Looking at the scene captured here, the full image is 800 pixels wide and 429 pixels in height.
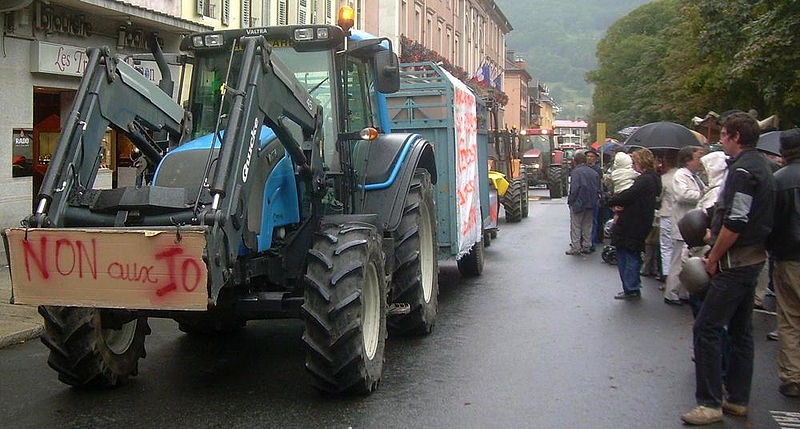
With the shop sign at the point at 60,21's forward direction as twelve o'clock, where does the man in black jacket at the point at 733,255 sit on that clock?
The man in black jacket is roughly at 1 o'clock from the shop sign.

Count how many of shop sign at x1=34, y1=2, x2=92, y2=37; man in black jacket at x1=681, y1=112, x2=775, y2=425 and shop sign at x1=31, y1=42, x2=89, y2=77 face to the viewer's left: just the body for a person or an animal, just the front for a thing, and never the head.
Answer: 1

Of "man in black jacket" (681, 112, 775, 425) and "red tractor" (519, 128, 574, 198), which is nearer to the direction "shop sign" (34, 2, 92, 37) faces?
the man in black jacket

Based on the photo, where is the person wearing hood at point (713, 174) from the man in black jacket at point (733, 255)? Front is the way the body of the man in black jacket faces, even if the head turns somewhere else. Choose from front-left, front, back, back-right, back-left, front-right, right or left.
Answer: right

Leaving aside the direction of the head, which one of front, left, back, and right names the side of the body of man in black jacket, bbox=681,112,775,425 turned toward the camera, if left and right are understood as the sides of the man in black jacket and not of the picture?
left

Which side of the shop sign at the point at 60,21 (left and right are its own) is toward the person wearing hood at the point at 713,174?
front

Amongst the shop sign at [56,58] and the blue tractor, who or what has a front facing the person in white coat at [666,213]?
the shop sign

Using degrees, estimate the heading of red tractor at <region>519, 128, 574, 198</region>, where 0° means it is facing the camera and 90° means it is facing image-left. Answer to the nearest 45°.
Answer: approximately 45°

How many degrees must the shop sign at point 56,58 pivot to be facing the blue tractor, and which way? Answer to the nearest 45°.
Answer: approximately 45° to its right

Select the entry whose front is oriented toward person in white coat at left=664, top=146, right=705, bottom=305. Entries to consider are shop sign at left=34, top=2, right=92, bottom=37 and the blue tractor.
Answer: the shop sign

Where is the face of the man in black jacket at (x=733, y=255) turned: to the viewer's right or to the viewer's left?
to the viewer's left

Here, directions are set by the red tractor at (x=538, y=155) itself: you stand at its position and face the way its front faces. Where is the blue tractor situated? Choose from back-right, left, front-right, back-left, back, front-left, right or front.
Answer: front-left

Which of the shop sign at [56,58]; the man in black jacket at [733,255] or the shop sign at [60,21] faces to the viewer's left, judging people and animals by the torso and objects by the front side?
the man in black jacket

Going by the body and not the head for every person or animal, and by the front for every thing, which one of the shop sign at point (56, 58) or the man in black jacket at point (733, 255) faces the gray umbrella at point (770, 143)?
the shop sign

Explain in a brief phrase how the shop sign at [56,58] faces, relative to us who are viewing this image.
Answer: facing the viewer and to the right of the viewer

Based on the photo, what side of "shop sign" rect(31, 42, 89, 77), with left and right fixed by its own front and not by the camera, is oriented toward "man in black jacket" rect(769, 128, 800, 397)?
front
